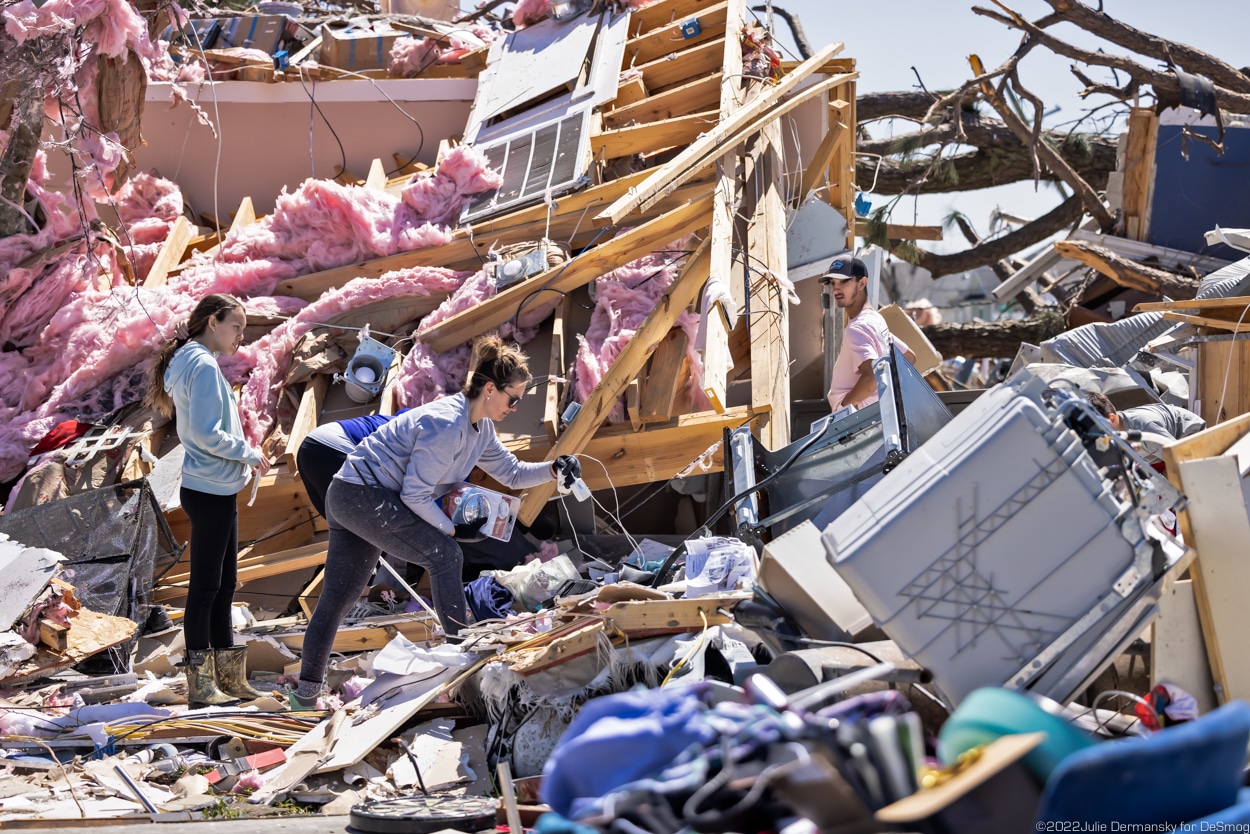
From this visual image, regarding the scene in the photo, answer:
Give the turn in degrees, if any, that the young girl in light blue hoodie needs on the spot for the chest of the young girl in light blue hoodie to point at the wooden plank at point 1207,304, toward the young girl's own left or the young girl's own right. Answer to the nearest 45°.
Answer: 0° — they already face it

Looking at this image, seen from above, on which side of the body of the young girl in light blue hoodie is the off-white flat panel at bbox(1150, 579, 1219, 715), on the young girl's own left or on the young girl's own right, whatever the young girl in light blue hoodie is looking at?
on the young girl's own right

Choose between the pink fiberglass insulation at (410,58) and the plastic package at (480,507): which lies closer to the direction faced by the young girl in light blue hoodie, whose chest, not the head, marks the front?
the plastic package

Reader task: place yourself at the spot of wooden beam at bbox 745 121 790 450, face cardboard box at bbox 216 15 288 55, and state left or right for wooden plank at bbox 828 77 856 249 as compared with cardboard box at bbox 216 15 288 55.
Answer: right

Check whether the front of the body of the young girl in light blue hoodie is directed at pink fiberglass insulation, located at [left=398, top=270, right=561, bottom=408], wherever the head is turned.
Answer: no

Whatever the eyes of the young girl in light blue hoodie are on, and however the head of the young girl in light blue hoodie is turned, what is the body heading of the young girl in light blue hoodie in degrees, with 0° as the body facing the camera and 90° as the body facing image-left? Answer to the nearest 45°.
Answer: approximately 270°

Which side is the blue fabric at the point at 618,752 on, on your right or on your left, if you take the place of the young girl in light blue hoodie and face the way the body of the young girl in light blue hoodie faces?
on your right

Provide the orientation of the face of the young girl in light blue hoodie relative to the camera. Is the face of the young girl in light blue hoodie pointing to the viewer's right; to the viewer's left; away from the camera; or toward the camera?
to the viewer's right

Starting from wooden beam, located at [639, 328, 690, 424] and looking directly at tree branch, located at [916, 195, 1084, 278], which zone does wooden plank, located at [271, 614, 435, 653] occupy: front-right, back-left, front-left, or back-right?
back-left

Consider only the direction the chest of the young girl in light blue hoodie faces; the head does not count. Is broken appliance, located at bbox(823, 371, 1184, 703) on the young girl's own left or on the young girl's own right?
on the young girl's own right

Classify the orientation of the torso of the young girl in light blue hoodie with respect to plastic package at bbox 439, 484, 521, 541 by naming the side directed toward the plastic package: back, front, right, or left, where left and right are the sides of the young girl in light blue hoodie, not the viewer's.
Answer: front

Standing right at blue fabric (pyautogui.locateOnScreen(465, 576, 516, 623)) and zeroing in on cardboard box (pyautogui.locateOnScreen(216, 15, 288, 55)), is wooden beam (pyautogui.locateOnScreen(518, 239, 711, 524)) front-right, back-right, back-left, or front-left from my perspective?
front-right

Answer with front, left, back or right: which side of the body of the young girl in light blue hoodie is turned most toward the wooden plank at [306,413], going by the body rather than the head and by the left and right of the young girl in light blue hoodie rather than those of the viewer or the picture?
left
